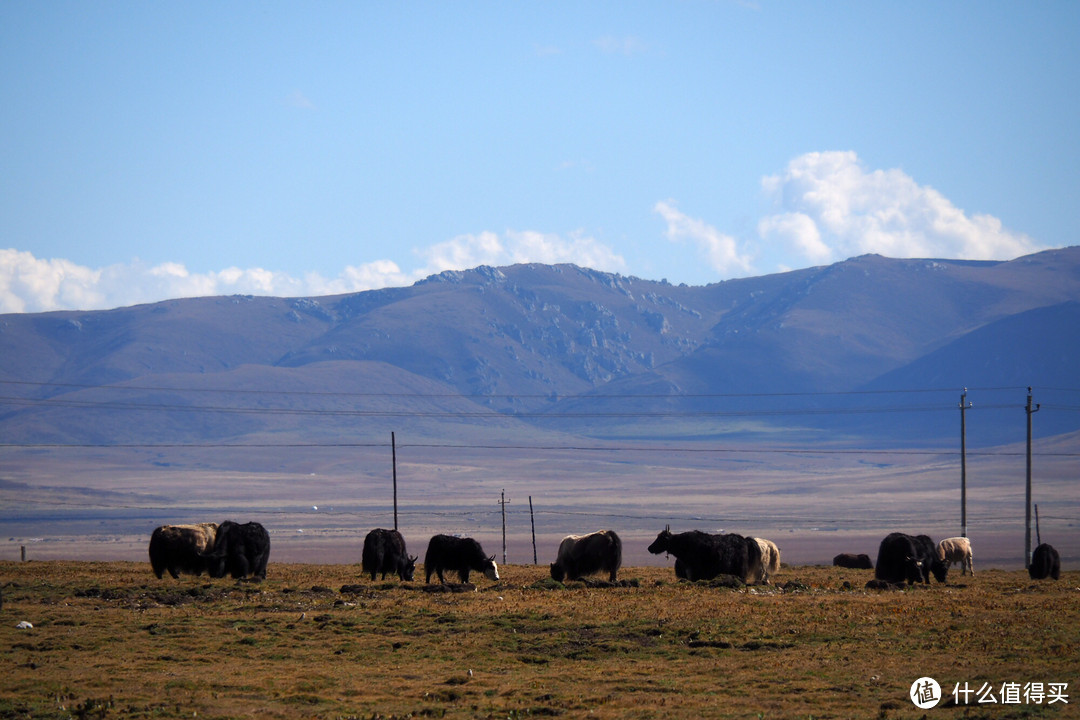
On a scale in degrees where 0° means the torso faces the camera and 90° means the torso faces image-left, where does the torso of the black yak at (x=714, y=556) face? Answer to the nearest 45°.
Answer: approximately 90°

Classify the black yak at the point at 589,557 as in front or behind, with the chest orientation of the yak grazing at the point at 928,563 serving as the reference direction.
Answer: behind

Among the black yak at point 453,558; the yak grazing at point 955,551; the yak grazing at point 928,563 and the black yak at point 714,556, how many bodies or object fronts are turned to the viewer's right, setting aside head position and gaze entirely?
2

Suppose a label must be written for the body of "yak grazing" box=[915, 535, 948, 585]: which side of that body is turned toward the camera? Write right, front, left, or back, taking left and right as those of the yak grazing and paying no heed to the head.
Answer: right

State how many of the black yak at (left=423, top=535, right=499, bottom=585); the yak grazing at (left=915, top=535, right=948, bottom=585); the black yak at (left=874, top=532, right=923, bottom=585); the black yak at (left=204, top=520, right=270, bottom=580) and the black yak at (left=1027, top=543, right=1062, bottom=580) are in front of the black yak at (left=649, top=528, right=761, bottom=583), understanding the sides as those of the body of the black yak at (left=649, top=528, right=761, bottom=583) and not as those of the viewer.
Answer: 2

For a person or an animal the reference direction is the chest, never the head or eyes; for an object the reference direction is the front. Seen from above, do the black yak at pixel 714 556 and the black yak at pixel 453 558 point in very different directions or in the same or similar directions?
very different directions

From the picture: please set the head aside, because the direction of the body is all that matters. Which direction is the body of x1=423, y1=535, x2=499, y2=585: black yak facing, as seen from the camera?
to the viewer's right

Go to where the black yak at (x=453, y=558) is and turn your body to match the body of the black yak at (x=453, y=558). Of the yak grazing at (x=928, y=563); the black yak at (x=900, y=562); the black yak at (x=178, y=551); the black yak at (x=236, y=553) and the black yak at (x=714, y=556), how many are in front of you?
3

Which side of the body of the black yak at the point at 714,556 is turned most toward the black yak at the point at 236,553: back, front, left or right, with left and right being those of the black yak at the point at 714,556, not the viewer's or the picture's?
front

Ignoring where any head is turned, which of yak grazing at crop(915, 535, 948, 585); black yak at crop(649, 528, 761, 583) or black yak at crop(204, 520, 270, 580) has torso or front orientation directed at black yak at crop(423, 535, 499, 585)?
black yak at crop(649, 528, 761, 583)

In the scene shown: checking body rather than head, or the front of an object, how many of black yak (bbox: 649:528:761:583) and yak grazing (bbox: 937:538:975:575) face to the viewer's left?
2

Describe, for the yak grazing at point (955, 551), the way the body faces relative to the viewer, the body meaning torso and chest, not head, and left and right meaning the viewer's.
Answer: facing to the left of the viewer

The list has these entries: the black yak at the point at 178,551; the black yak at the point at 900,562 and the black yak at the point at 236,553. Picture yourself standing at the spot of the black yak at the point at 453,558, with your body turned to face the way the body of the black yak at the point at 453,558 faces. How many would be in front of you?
1
